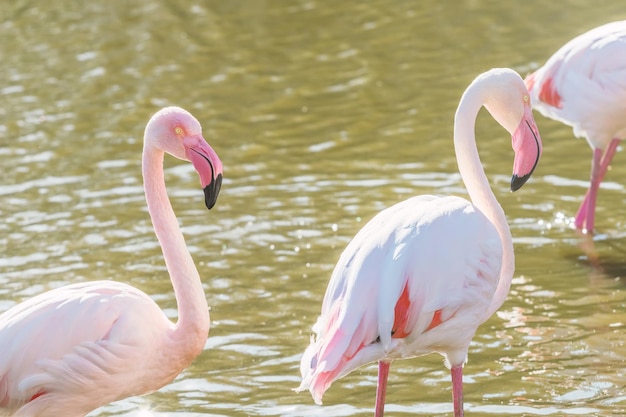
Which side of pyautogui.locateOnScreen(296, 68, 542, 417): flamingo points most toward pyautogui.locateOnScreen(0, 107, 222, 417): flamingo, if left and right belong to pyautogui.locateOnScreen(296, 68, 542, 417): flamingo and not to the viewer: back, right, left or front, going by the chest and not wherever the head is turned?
back

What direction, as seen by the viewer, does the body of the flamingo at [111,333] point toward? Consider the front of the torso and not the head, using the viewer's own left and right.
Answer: facing to the right of the viewer

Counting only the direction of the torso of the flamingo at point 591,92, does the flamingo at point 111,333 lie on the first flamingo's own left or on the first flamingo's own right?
on the first flamingo's own right

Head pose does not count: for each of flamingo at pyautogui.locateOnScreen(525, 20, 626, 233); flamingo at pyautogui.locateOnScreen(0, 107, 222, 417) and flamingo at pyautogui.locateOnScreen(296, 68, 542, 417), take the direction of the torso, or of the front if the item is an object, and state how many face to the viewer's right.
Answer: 3

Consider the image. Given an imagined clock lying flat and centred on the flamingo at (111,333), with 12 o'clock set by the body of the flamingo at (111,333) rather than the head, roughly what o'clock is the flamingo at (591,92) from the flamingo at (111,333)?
the flamingo at (591,92) is roughly at 11 o'clock from the flamingo at (111,333).

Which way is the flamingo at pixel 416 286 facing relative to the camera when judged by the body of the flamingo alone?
to the viewer's right

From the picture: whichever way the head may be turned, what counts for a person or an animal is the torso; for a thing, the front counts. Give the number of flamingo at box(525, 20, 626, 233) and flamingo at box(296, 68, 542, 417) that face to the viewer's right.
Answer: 2

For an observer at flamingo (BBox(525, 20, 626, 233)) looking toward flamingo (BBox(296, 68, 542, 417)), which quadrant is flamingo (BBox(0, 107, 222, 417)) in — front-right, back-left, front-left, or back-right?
front-right

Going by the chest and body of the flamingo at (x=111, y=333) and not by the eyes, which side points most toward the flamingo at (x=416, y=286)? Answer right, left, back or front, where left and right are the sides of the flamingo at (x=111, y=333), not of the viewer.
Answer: front

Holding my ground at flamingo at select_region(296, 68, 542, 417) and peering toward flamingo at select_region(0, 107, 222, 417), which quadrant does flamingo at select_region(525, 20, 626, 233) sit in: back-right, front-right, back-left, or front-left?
back-right
